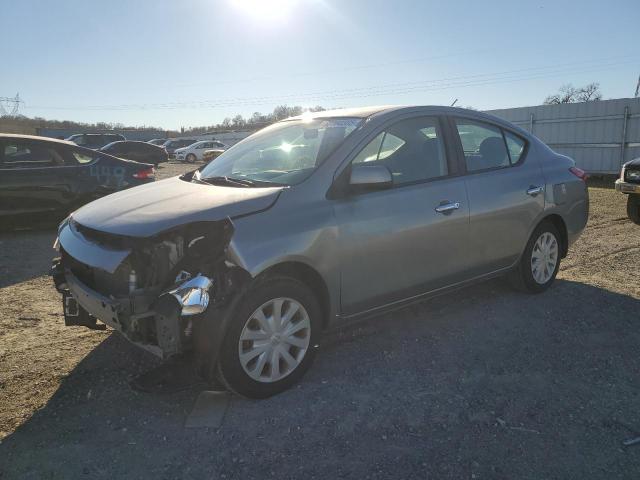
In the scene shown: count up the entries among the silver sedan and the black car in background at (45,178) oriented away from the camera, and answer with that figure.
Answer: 0

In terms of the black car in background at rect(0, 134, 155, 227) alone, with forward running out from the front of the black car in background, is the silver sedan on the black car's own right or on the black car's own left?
on the black car's own left

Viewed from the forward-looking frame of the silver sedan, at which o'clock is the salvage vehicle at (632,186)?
The salvage vehicle is roughly at 6 o'clock from the silver sedan.

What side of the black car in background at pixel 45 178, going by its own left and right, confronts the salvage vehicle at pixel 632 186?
back

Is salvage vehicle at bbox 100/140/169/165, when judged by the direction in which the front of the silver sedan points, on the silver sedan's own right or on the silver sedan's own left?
on the silver sedan's own right

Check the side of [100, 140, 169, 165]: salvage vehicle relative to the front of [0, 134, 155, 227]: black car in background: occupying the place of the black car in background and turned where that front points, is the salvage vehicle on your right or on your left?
on your right

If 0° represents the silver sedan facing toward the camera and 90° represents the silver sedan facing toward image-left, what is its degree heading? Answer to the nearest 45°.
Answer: approximately 45°

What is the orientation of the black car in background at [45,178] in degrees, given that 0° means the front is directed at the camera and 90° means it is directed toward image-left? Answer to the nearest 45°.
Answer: approximately 90°

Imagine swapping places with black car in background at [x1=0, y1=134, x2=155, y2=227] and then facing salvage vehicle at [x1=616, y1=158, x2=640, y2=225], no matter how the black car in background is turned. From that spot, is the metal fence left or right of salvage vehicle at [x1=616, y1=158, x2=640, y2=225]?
left

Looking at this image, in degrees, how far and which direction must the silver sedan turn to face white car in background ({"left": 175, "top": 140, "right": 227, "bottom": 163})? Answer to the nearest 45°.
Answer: approximately 135° to its right
